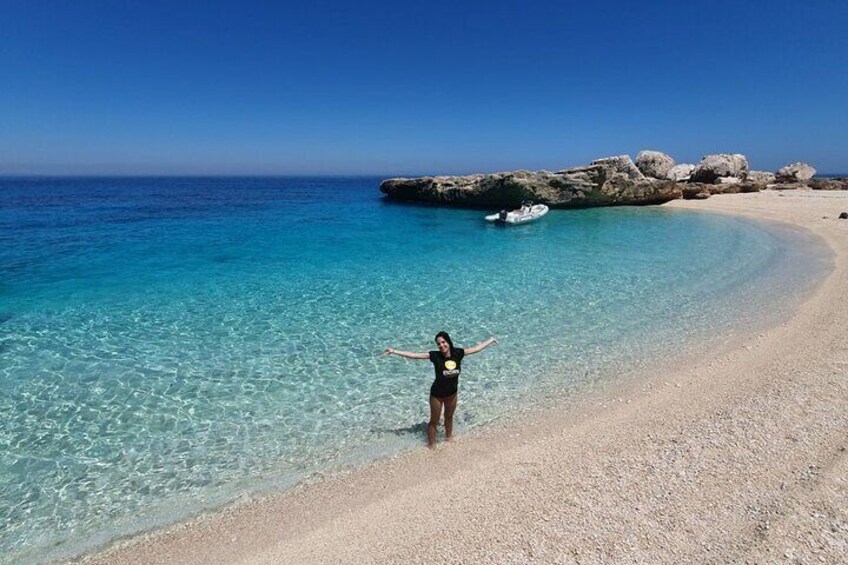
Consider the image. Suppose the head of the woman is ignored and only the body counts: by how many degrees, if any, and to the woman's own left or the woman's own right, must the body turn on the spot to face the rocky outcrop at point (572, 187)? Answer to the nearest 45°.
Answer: approximately 180°

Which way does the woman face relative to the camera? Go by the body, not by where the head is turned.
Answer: toward the camera

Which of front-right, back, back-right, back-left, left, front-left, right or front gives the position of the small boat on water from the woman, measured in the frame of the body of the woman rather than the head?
back

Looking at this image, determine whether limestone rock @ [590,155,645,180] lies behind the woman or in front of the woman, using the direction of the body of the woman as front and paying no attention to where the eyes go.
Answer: behind
